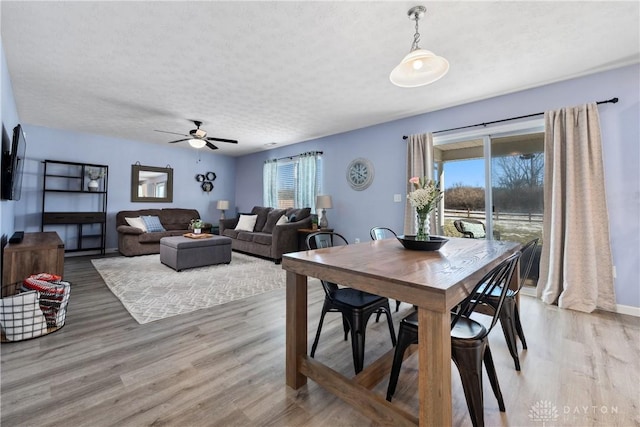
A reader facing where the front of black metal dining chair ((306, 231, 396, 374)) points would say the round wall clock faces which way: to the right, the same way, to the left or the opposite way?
to the right

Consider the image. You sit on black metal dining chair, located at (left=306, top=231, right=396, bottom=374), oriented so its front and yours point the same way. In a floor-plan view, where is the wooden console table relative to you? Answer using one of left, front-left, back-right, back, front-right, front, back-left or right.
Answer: back-right

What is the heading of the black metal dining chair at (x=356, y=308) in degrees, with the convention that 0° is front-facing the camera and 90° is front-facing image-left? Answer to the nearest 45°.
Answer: approximately 315°

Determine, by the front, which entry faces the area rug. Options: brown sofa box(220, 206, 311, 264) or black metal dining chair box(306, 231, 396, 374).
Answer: the brown sofa

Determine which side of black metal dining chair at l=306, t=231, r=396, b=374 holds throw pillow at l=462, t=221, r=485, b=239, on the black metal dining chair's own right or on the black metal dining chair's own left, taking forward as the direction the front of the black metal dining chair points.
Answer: on the black metal dining chair's own left

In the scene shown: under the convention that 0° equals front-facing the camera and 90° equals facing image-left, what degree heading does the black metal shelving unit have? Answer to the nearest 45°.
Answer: approximately 0°

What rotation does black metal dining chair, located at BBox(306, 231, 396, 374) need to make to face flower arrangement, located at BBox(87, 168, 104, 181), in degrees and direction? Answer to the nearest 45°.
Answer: approximately 180°

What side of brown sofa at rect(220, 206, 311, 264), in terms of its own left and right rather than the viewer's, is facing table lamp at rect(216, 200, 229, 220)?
right

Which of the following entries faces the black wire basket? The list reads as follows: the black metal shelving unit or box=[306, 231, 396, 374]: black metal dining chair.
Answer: the black metal shelving unit

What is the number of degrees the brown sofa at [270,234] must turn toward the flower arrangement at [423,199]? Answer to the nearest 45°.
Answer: approximately 45° to its left

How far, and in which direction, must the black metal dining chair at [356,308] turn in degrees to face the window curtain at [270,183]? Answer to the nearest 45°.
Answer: approximately 180°
